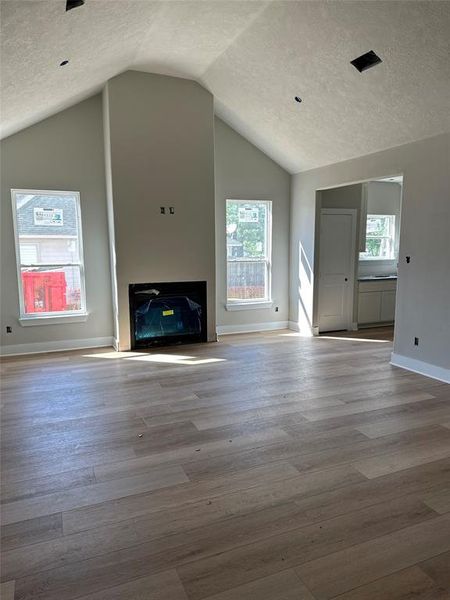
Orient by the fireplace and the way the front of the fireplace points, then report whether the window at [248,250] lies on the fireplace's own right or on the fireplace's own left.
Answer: on the fireplace's own left

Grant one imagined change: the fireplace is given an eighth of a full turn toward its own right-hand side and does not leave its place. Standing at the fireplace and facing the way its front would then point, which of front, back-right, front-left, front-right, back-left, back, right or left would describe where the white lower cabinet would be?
back-left

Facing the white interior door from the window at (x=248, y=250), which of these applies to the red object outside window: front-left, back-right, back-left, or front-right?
back-left

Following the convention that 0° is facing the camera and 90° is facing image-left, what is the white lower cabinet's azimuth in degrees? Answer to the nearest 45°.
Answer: approximately 0°

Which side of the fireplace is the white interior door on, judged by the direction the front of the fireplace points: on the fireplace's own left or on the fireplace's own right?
on the fireplace's own left

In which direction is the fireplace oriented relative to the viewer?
toward the camera

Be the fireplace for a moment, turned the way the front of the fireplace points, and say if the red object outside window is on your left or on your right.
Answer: on your right
